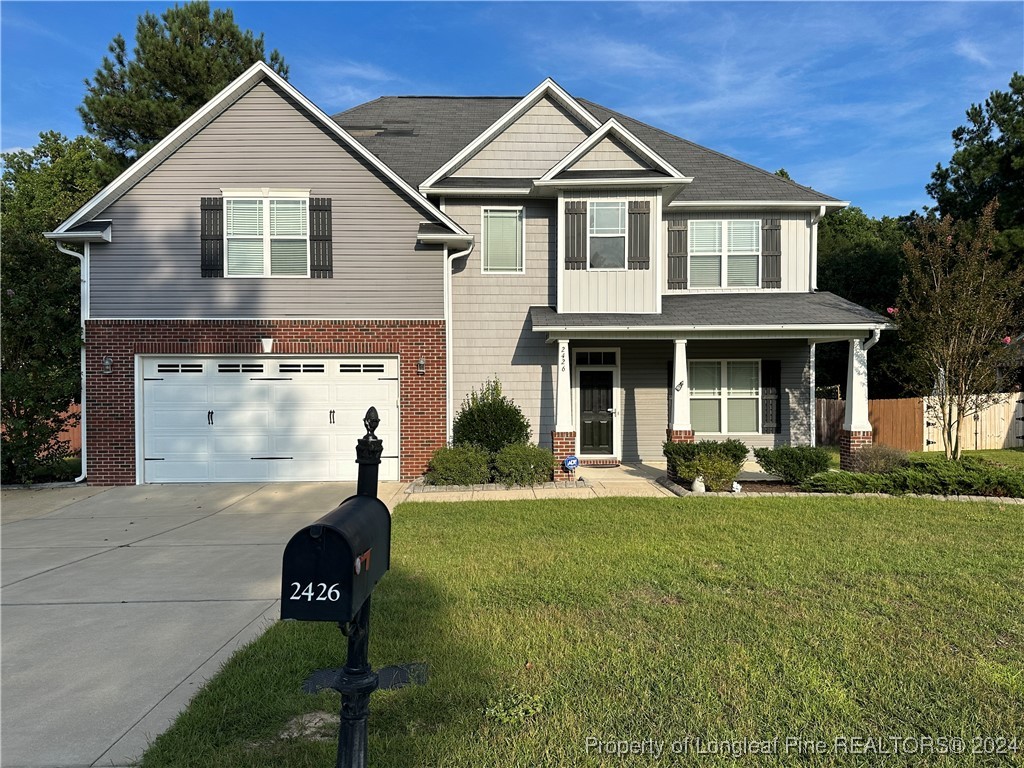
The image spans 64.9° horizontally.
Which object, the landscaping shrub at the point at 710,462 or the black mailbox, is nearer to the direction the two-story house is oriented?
the black mailbox

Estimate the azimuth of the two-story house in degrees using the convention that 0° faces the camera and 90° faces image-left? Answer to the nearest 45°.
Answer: approximately 0°

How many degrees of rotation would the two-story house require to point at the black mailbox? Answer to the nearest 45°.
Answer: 0° — it already faces it

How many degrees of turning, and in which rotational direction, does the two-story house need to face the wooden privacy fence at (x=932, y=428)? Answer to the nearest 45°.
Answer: approximately 90° to its left

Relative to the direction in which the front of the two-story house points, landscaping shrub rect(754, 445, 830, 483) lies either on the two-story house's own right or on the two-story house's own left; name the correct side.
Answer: on the two-story house's own left

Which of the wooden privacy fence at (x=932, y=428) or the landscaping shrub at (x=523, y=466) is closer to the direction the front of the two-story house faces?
the landscaping shrub

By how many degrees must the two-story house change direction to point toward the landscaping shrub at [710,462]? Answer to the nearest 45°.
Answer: approximately 90° to its left

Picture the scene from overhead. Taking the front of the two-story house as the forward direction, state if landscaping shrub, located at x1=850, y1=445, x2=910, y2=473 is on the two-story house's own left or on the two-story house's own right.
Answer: on the two-story house's own left

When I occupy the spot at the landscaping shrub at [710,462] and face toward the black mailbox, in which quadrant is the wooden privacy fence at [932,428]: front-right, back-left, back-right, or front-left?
back-left

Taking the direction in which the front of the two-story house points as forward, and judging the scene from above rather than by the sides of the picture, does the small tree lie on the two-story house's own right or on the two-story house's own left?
on the two-story house's own left
